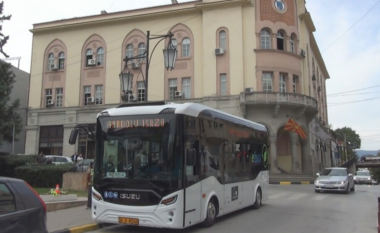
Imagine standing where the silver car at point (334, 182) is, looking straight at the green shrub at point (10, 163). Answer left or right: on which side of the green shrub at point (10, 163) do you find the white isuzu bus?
left

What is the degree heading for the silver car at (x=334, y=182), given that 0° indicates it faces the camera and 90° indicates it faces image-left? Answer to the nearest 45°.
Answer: approximately 45°

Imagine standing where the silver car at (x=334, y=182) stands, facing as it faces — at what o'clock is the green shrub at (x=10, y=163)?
The green shrub is roughly at 1 o'clock from the silver car.

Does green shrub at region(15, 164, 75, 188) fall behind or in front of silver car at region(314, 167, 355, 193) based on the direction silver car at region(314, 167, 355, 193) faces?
in front

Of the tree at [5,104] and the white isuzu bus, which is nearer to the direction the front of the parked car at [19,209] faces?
the tree

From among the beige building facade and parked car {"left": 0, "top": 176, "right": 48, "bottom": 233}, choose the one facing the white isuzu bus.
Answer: the beige building facade

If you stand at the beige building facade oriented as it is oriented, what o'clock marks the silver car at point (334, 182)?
The silver car is roughly at 11 o'clock from the beige building facade.
